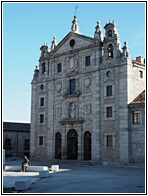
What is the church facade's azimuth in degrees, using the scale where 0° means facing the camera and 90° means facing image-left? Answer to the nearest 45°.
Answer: approximately 45°
